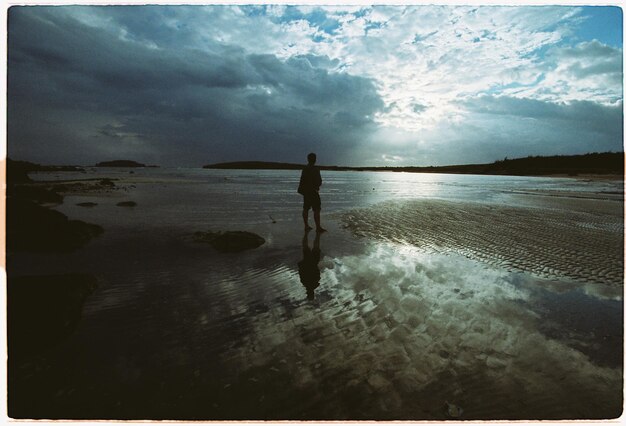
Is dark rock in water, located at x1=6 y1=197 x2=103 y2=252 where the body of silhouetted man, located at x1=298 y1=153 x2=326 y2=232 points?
no

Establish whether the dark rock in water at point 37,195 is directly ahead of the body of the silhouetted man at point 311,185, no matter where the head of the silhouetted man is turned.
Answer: no

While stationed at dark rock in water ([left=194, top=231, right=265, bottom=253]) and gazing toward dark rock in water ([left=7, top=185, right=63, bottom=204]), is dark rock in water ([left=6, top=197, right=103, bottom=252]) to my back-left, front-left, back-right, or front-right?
front-left

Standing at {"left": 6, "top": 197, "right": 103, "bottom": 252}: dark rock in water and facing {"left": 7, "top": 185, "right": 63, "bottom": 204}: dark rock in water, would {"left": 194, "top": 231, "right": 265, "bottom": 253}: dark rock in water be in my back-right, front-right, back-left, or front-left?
back-right

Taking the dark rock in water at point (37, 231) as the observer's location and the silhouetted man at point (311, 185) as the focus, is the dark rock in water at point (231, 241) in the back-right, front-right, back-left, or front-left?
front-right

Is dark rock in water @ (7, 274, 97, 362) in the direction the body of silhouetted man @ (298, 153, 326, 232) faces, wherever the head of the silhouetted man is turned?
no
